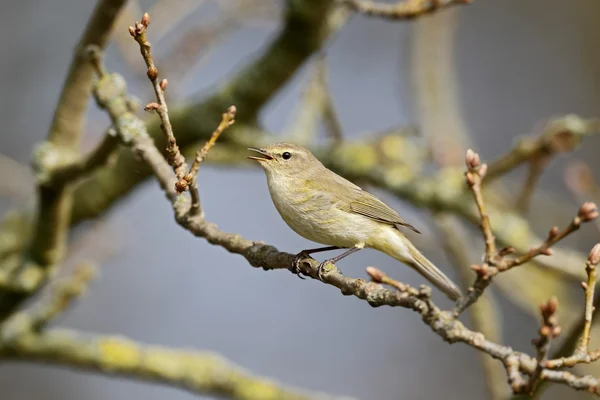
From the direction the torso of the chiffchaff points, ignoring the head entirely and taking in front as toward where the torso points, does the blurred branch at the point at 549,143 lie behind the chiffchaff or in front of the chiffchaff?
behind

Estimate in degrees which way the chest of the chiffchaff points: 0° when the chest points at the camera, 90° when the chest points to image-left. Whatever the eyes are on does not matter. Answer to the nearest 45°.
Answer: approximately 90°

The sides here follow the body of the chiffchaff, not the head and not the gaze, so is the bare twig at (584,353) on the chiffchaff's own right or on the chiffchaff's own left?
on the chiffchaff's own left

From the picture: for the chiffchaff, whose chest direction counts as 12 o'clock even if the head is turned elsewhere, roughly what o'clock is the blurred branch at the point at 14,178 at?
The blurred branch is roughly at 1 o'clock from the chiffchaff.
